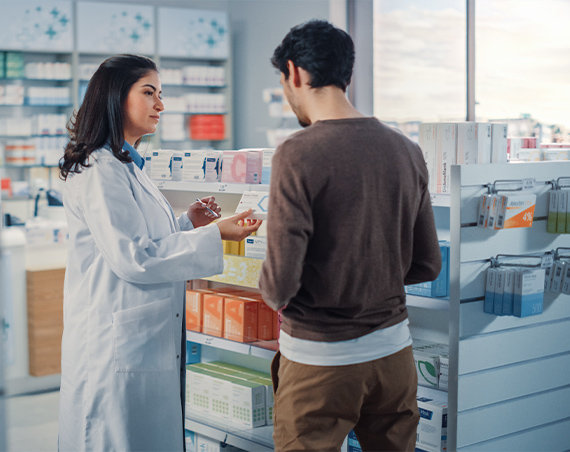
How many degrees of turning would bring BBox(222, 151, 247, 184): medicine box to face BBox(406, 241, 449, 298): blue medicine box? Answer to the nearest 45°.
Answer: approximately 45° to its left

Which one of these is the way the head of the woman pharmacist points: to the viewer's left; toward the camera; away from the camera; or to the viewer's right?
to the viewer's right

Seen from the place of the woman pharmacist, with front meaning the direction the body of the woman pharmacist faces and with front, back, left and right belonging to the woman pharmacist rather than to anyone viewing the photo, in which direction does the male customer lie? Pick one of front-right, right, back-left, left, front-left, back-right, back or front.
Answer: front-right

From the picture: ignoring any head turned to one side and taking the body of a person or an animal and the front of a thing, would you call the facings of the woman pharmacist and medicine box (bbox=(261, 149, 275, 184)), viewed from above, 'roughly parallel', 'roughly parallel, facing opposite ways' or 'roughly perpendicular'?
roughly perpendicular

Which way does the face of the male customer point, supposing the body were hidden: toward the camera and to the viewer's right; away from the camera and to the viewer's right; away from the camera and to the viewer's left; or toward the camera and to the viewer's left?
away from the camera and to the viewer's left

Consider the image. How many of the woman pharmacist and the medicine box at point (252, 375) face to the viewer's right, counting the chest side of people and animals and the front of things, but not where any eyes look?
1

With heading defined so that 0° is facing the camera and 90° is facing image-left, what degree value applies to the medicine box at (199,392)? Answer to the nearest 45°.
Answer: approximately 45°
